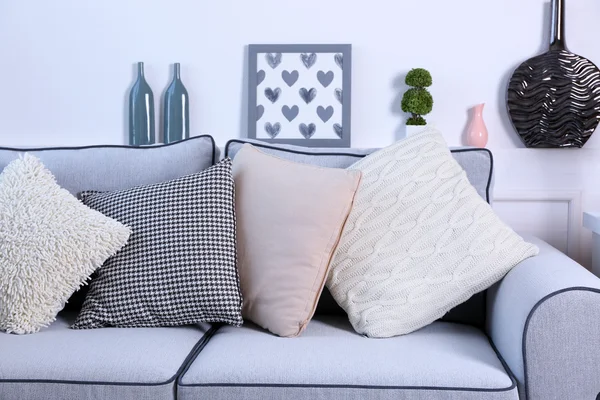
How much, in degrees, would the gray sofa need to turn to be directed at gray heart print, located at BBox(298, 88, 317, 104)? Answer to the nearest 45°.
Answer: approximately 180°

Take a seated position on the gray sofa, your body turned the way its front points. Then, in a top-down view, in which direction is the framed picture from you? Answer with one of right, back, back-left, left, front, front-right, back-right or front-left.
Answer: back

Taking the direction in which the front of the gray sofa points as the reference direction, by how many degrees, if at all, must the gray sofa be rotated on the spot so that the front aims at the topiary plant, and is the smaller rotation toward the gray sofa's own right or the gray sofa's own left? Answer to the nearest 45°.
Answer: approximately 180°

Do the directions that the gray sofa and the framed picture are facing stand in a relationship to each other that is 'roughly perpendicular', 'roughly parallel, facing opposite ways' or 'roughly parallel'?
roughly parallel

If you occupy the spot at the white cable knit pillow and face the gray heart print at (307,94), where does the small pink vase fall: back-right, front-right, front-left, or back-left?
front-right

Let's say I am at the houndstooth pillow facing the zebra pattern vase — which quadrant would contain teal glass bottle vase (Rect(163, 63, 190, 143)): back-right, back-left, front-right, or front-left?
front-left

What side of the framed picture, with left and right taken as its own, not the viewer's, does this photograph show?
front

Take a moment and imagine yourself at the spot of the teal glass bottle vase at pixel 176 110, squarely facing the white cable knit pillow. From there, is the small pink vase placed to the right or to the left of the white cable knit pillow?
left

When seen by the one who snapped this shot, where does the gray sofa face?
facing the viewer

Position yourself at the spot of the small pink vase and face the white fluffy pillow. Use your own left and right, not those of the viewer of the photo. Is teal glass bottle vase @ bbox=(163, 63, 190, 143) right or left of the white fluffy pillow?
right

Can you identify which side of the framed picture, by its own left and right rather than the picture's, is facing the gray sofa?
front

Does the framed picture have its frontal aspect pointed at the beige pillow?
yes

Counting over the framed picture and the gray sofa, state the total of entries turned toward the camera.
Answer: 2

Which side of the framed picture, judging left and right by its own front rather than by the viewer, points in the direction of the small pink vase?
left
